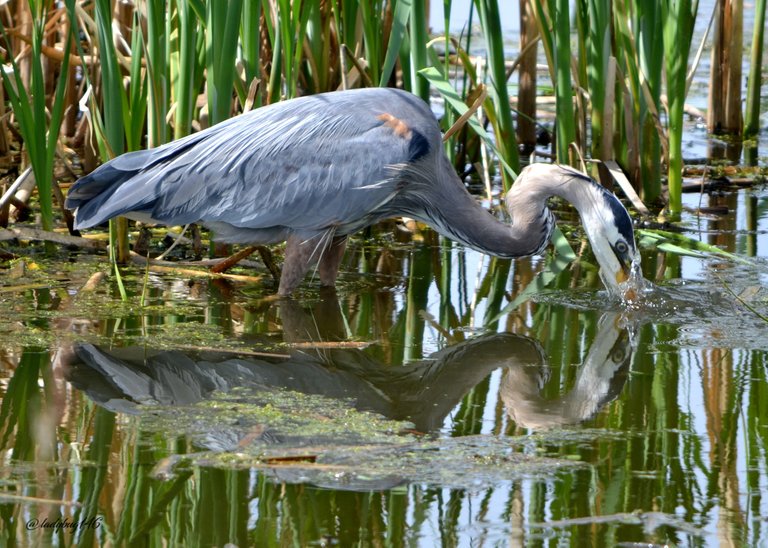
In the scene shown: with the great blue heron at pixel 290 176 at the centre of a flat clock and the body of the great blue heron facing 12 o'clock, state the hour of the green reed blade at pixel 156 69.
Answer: The green reed blade is roughly at 8 o'clock from the great blue heron.

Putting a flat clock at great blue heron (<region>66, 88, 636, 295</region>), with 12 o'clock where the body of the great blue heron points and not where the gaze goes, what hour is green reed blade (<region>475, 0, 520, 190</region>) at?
The green reed blade is roughly at 11 o'clock from the great blue heron.

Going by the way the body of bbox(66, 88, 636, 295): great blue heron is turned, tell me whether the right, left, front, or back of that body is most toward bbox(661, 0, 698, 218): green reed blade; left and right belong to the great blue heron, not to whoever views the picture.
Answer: front

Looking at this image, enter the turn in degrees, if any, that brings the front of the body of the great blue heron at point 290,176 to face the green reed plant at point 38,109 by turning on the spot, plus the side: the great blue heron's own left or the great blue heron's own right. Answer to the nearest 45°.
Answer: approximately 180°

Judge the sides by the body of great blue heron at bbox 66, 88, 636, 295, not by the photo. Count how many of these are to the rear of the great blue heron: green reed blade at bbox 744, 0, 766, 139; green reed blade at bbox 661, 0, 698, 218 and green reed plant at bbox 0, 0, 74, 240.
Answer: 1

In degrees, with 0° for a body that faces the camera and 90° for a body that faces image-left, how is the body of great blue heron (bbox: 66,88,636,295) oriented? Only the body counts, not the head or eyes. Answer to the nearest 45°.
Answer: approximately 270°

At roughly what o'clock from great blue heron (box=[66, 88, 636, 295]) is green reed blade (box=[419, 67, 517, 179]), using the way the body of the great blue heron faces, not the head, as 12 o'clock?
The green reed blade is roughly at 11 o'clock from the great blue heron.
